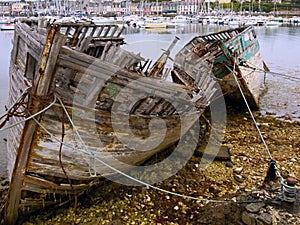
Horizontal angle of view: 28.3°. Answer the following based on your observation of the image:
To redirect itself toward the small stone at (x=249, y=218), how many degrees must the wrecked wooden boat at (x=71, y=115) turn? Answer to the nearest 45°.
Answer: approximately 135° to its left

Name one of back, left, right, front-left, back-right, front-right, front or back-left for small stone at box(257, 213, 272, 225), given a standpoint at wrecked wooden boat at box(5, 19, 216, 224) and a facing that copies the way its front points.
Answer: back-left

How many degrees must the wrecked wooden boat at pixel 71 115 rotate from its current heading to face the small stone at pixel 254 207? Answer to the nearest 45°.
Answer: approximately 135° to its left

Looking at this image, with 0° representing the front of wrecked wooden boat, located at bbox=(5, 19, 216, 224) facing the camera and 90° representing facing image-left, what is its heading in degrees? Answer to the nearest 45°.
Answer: approximately 45°
